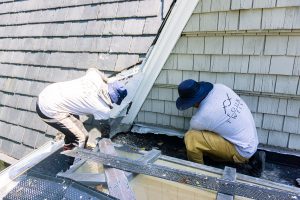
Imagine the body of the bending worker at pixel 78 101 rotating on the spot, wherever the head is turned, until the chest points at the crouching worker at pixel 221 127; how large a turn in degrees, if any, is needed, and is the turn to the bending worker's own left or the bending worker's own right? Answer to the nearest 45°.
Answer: approximately 45° to the bending worker's own right

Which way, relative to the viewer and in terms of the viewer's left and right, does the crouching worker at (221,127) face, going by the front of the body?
facing away from the viewer and to the left of the viewer

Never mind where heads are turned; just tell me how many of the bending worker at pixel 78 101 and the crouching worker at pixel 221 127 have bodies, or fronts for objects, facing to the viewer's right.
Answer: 1

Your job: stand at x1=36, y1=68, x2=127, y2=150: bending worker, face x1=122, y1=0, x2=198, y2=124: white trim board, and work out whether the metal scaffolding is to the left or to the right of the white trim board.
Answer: right

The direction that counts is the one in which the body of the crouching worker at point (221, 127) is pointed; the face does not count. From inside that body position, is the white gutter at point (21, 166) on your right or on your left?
on your left

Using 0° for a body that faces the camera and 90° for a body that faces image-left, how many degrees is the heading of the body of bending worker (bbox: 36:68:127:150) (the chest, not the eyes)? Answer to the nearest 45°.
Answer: approximately 270°

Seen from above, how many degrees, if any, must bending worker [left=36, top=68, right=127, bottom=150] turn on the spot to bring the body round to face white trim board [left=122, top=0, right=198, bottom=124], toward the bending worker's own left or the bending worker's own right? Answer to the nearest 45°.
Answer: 0° — they already face it

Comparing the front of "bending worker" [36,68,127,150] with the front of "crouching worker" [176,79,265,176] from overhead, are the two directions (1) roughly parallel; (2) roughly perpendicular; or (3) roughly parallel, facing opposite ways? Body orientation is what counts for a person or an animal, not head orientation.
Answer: roughly perpendicular
